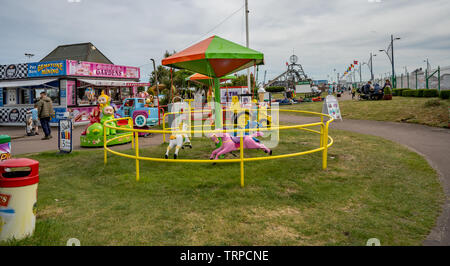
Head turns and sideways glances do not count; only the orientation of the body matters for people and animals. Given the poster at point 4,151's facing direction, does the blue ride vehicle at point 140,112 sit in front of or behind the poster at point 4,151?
behind

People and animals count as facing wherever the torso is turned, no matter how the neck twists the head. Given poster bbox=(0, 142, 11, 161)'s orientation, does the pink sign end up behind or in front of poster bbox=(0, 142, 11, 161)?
behind

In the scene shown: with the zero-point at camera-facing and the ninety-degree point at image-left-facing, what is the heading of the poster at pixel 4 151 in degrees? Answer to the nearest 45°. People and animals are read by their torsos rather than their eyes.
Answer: approximately 0°

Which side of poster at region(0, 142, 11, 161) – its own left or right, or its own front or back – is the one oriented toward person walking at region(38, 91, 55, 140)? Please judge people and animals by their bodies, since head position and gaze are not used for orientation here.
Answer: back
